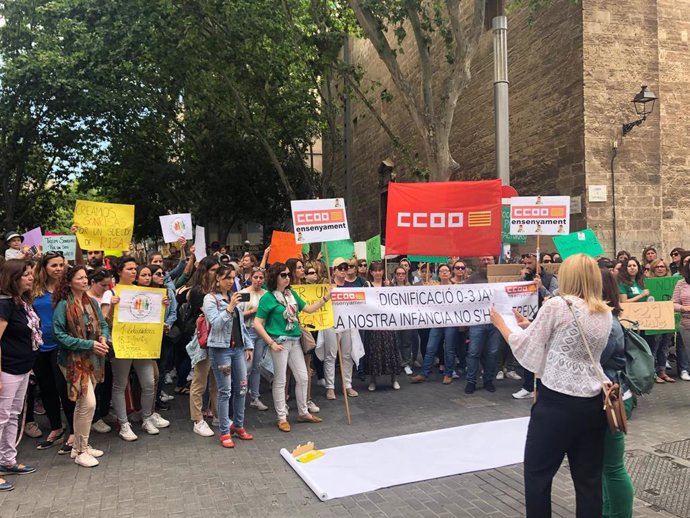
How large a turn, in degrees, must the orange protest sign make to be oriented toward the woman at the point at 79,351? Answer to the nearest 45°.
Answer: approximately 45° to its right

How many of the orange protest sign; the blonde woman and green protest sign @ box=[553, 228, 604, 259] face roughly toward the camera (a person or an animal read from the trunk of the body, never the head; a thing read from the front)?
2

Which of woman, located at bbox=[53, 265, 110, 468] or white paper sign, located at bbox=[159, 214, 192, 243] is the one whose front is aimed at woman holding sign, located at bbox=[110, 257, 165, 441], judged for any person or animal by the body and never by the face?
the white paper sign

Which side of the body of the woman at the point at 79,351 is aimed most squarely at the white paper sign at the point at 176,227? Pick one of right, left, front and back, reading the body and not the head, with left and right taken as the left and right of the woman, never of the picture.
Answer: left

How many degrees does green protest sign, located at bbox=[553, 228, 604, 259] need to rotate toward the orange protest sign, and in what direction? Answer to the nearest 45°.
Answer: approximately 90° to its right

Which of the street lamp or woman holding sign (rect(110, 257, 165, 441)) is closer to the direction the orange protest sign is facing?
the woman holding sign

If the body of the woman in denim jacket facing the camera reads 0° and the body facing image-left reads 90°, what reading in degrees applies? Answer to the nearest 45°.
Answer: approximately 315°

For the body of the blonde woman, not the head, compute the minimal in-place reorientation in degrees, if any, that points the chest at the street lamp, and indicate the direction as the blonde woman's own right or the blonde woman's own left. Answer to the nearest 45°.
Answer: approximately 45° to the blonde woman's own right
